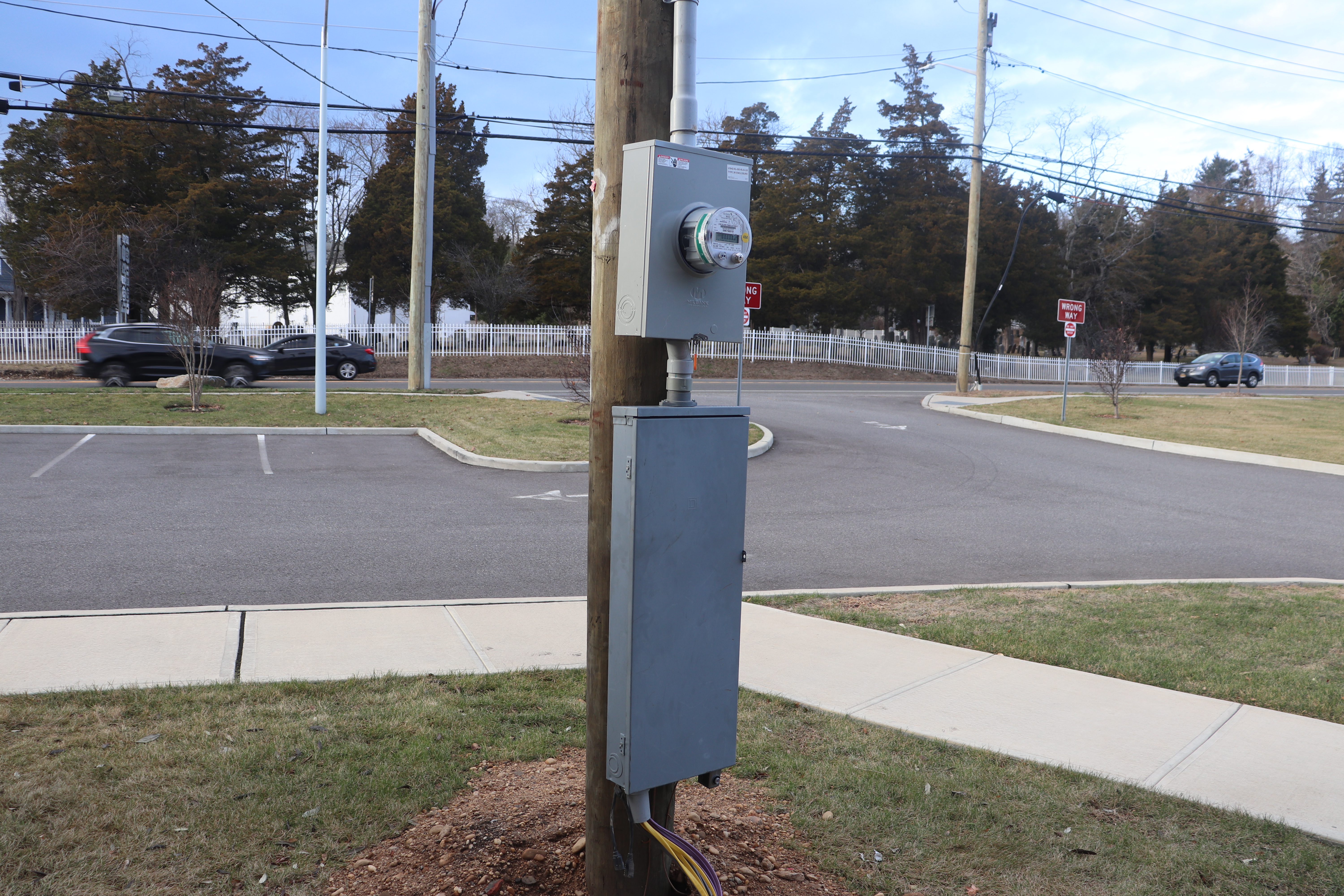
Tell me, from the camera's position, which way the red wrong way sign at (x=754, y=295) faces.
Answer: facing the viewer

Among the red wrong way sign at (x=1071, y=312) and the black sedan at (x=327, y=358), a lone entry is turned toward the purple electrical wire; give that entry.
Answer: the red wrong way sign

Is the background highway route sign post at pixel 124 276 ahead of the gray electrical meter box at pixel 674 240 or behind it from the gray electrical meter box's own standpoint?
behind

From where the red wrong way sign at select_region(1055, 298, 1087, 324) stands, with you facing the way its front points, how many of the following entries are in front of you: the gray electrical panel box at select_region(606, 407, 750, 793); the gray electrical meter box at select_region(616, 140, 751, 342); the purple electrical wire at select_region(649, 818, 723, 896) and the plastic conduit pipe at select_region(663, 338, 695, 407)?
4

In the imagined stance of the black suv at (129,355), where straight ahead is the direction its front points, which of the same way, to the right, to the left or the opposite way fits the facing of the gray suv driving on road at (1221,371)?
the opposite way

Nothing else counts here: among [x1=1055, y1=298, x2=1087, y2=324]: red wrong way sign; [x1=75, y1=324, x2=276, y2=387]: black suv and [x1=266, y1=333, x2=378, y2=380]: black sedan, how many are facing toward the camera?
1

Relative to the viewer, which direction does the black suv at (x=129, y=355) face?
to the viewer's right

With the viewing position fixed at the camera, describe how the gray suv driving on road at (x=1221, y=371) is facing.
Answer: facing the viewer and to the left of the viewer

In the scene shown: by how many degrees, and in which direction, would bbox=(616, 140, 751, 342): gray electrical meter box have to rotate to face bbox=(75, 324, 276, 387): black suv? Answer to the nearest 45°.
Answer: approximately 180°

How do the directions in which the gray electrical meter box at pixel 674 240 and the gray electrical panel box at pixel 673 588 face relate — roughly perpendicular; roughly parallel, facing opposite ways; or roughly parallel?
roughly parallel

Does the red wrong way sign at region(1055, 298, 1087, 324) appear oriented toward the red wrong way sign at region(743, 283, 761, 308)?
no

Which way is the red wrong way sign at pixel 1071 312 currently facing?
toward the camera

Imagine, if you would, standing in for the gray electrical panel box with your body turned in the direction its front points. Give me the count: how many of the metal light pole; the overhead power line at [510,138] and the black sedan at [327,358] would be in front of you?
0

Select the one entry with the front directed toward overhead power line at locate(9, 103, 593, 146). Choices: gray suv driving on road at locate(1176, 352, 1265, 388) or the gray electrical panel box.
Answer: the gray suv driving on road
